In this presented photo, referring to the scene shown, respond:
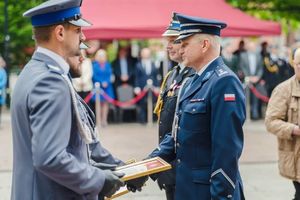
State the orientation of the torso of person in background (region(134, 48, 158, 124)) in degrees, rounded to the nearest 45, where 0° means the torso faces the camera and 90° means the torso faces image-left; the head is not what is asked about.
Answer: approximately 0°

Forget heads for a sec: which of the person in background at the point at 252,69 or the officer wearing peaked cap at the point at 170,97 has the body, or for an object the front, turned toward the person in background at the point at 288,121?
the person in background at the point at 252,69

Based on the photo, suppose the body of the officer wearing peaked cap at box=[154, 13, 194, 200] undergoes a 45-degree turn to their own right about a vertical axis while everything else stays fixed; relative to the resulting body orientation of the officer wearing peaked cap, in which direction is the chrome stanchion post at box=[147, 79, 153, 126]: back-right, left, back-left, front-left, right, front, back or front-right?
right

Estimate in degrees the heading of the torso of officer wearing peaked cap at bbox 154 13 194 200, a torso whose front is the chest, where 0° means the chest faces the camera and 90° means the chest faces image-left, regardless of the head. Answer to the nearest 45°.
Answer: approximately 45°

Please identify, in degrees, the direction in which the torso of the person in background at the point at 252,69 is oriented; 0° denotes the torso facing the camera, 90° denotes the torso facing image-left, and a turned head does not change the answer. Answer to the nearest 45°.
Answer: approximately 0°

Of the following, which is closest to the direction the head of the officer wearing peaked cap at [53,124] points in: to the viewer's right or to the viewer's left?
to the viewer's right

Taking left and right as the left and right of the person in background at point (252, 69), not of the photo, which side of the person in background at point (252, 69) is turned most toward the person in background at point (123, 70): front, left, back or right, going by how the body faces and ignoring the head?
right

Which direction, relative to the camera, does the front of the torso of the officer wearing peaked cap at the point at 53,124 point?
to the viewer's right

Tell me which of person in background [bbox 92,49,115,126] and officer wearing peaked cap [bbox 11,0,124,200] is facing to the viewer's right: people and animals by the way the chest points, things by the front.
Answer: the officer wearing peaked cap

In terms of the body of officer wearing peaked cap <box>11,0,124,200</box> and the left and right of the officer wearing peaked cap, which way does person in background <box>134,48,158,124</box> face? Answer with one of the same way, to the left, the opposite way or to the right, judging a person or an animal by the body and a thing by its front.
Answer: to the right
